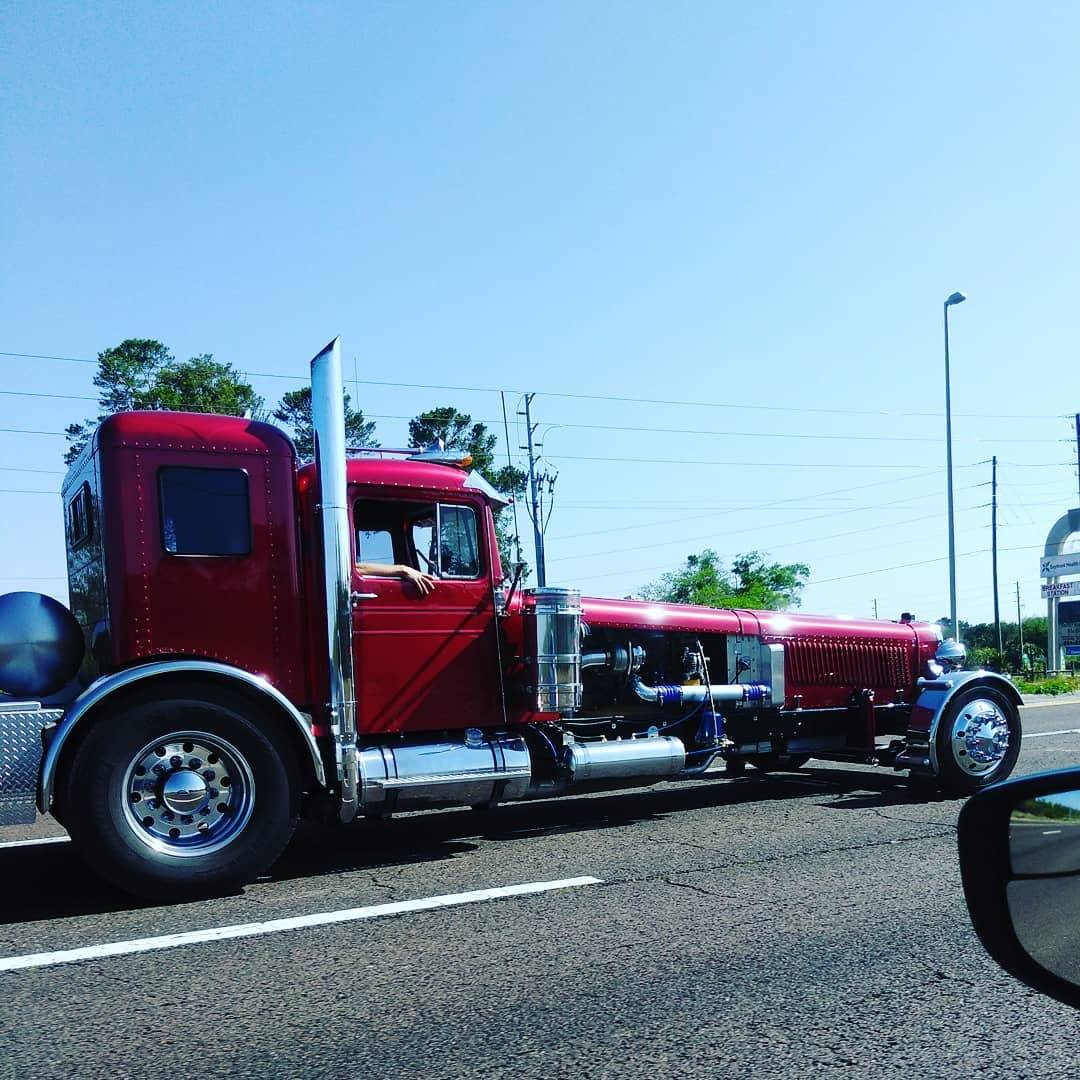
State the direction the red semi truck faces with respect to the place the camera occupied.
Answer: facing away from the viewer and to the right of the viewer

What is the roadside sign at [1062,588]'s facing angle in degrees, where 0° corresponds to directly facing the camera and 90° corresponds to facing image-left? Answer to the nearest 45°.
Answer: approximately 0°

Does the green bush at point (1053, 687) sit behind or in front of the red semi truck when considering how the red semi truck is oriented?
in front

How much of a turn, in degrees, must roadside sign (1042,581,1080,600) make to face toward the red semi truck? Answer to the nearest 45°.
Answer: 0° — it already faces it

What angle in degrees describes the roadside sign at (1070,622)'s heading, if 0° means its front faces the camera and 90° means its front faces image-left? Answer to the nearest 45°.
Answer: approximately 0°

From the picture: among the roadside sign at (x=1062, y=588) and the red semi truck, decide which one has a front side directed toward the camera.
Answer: the roadside sign

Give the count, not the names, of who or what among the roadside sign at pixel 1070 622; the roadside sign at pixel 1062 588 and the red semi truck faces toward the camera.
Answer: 2

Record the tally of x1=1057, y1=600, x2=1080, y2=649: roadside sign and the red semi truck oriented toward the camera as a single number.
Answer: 1

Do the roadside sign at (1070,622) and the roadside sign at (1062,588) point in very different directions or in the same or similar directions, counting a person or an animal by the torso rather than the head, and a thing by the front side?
same or similar directions

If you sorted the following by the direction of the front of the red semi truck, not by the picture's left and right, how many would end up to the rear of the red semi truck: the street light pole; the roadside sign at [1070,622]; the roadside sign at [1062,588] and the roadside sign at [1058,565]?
0

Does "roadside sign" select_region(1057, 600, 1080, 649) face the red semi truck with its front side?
yes

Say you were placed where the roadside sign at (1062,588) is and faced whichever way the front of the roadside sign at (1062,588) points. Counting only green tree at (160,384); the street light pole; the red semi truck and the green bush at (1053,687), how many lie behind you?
0
